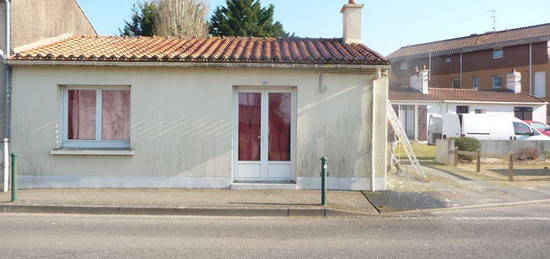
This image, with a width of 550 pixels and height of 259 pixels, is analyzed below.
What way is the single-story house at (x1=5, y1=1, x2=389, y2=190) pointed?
toward the camera

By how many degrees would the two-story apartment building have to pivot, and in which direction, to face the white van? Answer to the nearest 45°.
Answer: approximately 45° to its left

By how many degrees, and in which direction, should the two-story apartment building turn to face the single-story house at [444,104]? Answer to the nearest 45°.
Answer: approximately 45° to its left

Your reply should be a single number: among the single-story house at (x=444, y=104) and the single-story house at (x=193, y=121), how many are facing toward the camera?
2

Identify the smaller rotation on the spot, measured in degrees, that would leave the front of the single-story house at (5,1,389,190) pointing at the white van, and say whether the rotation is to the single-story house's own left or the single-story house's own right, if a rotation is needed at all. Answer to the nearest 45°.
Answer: approximately 135° to the single-story house's own left

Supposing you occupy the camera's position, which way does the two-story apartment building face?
facing the viewer and to the left of the viewer

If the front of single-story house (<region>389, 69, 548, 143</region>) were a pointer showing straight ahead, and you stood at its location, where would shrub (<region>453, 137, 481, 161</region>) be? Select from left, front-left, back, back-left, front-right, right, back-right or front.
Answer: front

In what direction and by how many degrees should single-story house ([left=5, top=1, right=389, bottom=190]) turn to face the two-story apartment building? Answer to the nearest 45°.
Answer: approximately 135° to its left

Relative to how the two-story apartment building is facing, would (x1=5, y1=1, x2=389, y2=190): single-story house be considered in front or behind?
in front

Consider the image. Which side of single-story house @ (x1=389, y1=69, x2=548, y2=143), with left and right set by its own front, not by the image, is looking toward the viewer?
front

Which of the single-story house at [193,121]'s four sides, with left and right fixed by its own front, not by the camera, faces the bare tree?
back

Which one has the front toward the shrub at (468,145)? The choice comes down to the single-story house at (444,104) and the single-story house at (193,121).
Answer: the single-story house at (444,104)
